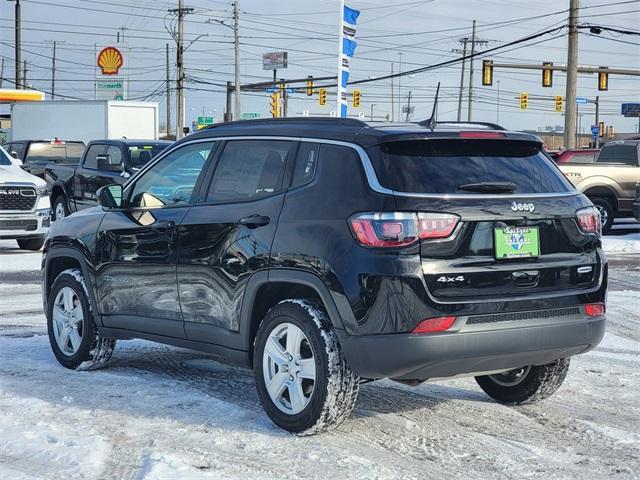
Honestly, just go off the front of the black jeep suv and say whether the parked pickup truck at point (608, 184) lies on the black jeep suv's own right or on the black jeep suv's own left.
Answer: on the black jeep suv's own right

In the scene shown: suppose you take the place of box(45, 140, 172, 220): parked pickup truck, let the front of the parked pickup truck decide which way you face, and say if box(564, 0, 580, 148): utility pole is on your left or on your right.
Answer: on your left

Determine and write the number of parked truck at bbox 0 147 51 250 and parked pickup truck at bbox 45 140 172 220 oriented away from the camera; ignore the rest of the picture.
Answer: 0

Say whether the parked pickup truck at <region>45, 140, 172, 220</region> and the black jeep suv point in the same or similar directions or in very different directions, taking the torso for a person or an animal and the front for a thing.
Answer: very different directions

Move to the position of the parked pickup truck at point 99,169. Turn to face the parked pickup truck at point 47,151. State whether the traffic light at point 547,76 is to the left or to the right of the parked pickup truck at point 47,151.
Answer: right

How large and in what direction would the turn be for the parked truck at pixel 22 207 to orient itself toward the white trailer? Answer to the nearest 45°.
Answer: approximately 135° to its left

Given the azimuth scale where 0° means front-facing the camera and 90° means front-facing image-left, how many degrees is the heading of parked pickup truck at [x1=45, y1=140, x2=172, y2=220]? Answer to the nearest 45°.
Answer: approximately 315°

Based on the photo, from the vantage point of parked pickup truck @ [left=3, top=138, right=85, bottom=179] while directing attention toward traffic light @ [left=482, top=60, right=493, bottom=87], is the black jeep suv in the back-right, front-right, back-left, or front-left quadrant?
back-right

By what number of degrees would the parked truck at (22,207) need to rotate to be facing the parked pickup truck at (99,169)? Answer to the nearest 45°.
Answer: approximately 90° to its left

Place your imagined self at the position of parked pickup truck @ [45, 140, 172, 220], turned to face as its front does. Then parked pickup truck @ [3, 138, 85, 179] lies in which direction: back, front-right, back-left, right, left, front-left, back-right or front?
back-left

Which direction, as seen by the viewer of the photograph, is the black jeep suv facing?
facing away from the viewer and to the left of the viewer

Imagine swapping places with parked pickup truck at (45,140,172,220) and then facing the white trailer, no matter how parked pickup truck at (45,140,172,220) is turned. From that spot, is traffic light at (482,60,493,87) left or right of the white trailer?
right

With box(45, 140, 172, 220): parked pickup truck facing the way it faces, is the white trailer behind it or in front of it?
behind
